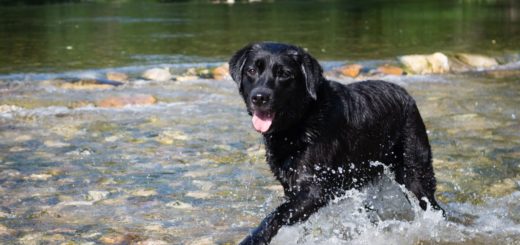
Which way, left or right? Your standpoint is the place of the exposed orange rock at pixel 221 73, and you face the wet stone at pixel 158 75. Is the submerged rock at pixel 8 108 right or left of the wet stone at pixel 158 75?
left

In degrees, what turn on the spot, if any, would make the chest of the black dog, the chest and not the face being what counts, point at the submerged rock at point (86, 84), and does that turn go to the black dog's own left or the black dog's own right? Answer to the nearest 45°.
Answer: approximately 90° to the black dog's own right

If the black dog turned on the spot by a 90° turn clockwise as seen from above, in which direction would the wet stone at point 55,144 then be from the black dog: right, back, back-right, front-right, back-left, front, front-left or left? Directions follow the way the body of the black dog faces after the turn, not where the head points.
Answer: front

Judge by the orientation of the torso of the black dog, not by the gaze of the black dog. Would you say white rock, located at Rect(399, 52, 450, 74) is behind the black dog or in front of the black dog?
behind

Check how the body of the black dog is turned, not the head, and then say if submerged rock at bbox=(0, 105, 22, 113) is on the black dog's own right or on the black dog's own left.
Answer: on the black dog's own right

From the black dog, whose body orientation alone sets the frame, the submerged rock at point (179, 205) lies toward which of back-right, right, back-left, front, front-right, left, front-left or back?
right

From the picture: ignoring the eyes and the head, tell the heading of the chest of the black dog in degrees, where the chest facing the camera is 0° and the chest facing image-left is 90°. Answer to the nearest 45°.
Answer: approximately 45°

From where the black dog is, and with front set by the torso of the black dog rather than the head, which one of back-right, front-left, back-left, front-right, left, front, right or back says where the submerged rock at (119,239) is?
front-right

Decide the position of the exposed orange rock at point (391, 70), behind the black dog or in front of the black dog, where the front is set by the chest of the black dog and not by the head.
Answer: behind

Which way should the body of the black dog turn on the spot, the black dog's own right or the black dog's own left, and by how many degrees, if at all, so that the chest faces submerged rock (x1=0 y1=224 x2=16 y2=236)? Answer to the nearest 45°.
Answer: approximately 45° to the black dog's own right

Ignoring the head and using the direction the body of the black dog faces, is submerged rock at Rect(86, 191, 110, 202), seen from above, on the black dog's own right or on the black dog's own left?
on the black dog's own right

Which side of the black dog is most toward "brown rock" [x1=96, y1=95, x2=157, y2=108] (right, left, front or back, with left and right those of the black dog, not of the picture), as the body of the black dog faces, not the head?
right

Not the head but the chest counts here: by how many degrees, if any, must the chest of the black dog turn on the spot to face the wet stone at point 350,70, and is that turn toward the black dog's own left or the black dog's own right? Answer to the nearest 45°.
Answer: approximately 135° to the black dog's own right

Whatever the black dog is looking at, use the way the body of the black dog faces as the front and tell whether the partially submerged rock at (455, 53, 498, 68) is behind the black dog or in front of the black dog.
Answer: behind
